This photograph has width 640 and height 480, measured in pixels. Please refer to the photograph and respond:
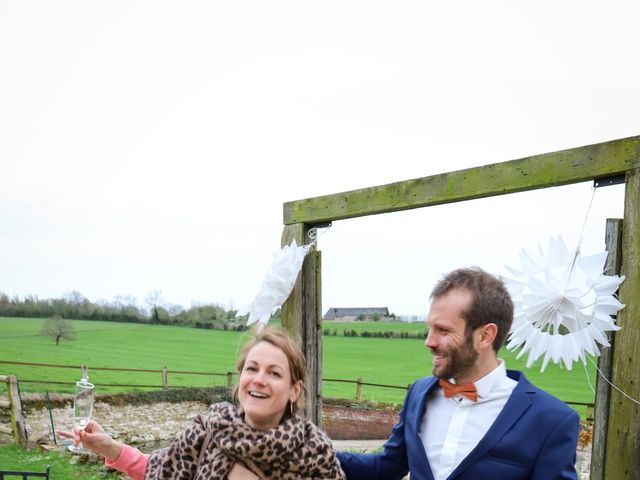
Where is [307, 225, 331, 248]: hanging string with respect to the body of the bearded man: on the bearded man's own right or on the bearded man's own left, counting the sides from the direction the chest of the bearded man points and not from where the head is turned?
on the bearded man's own right

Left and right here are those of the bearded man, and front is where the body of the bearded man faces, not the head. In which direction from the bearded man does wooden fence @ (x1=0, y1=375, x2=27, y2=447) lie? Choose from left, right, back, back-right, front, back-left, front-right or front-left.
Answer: right

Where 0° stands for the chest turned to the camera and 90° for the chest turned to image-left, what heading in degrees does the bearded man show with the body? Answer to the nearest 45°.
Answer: approximately 45°

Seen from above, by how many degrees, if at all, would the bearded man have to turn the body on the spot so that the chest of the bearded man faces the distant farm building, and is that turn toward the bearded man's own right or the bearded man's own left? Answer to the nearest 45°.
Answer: approximately 135° to the bearded man's own right

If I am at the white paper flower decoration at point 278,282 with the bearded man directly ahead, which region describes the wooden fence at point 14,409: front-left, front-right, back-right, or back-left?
back-right

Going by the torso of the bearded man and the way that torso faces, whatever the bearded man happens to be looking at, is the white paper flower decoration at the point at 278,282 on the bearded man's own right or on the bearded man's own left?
on the bearded man's own right
